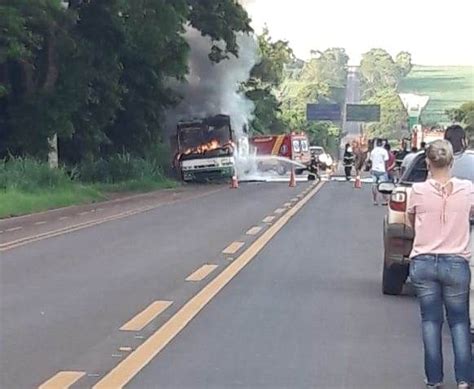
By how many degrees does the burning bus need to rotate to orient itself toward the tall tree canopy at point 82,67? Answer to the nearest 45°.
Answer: approximately 45° to its right

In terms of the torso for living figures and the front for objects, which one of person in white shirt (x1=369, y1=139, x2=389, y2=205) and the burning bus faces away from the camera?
the person in white shirt

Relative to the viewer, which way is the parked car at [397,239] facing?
away from the camera

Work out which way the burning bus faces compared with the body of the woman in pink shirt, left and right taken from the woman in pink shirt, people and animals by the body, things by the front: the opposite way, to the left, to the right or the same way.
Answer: the opposite way

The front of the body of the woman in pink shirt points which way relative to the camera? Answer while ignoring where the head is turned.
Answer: away from the camera

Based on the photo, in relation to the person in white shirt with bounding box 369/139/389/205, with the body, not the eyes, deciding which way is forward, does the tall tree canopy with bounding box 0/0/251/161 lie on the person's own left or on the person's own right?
on the person's own left

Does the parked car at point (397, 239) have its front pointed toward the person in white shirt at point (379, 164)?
yes

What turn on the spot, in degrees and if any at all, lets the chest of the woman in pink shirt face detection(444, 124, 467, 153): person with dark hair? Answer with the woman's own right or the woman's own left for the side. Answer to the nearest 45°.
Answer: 0° — they already face them

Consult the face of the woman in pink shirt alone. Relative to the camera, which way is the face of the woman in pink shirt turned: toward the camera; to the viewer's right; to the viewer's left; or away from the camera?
away from the camera

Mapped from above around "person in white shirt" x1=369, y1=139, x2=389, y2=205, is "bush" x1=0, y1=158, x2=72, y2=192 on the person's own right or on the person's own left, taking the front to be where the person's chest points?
on the person's own left

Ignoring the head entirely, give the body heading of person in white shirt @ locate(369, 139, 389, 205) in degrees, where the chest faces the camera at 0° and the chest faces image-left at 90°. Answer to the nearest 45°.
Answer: approximately 180°

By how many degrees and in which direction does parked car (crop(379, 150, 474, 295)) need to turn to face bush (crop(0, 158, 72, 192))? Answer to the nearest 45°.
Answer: approximately 45° to its left
